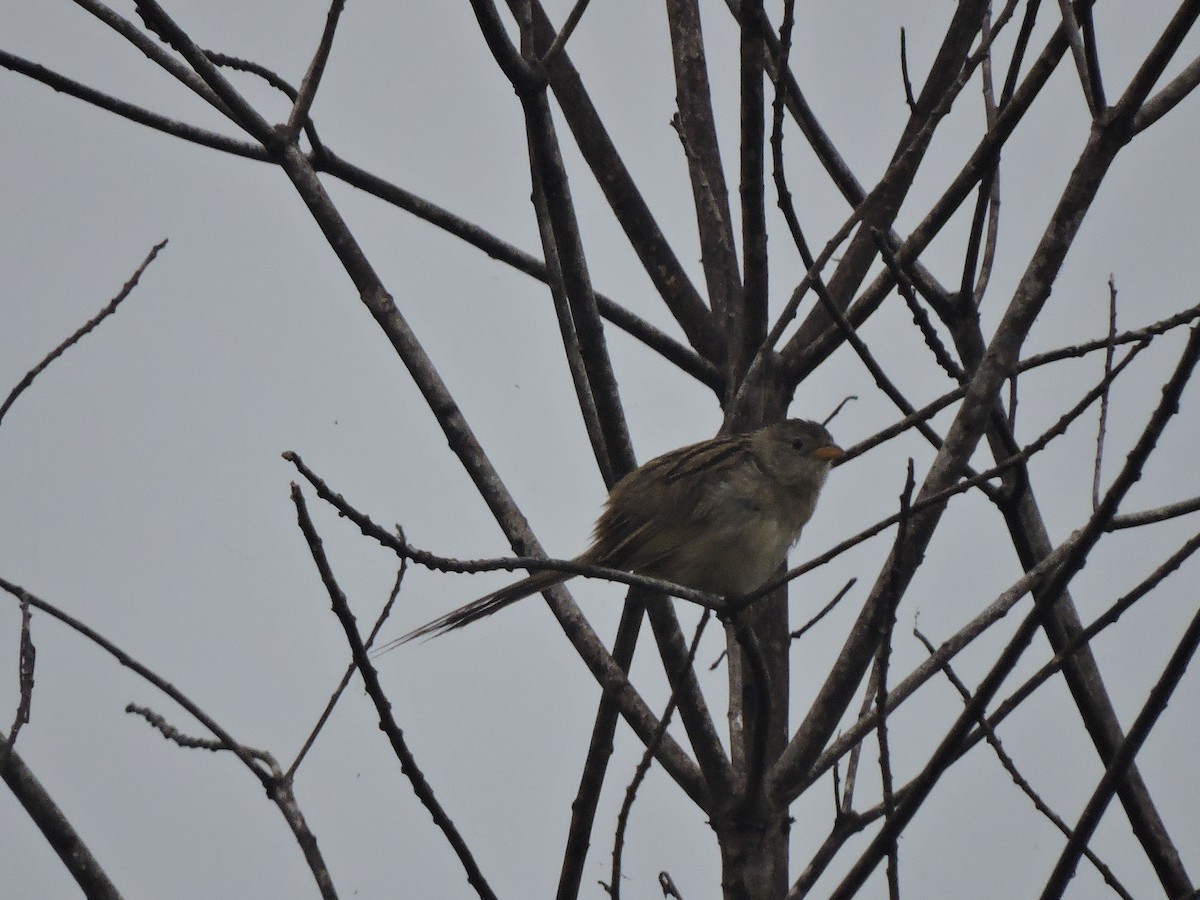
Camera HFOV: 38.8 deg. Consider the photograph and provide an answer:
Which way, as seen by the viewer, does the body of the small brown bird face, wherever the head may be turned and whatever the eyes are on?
to the viewer's right
